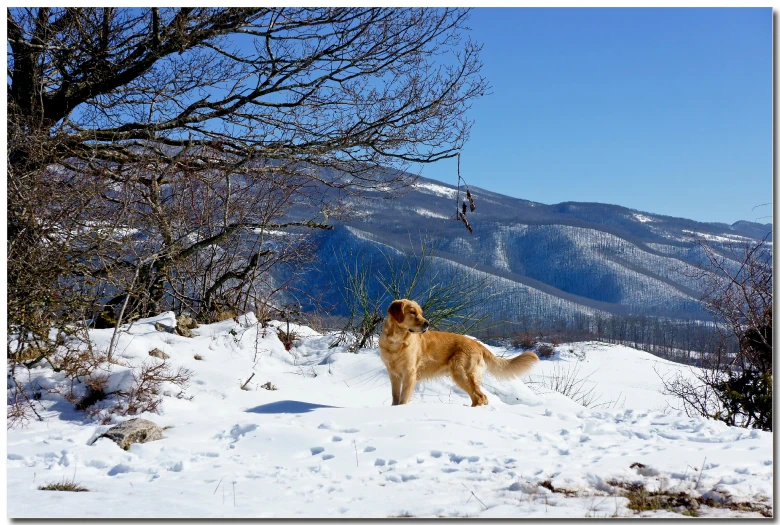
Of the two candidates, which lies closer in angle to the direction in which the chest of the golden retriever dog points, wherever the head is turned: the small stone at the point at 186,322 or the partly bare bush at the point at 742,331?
the small stone

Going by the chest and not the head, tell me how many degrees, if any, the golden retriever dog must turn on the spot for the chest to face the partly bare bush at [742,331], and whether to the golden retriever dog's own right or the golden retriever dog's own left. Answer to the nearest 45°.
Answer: approximately 180°

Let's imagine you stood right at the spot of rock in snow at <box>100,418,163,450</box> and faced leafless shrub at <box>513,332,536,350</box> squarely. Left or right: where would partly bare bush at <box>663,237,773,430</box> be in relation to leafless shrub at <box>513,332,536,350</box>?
right

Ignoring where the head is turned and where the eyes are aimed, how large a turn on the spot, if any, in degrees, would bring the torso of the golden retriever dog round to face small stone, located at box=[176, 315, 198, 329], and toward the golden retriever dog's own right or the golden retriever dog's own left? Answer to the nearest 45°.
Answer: approximately 45° to the golden retriever dog's own right

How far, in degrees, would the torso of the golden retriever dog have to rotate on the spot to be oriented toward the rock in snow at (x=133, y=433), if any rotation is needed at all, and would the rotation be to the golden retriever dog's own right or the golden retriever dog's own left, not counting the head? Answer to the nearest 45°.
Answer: approximately 45° to the golden retriever dog's own left

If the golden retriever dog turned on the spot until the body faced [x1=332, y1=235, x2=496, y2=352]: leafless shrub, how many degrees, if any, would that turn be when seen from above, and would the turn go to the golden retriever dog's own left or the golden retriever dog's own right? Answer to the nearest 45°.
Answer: approximately 90° to the golden retriever dog's own right

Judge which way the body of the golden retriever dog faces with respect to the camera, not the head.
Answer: to the viewer's left

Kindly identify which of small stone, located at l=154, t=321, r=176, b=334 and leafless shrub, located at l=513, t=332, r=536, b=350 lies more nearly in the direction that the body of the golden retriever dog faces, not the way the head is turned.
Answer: the small stone

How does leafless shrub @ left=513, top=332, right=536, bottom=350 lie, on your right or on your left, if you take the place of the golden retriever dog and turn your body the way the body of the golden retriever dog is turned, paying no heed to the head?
on your right

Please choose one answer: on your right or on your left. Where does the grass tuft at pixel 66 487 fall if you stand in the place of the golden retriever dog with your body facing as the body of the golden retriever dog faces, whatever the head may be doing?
on your left

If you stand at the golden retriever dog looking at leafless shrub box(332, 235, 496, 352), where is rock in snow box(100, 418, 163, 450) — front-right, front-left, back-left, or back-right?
back-left

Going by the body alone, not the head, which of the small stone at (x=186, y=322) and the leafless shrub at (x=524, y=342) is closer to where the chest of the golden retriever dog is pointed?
the small stone

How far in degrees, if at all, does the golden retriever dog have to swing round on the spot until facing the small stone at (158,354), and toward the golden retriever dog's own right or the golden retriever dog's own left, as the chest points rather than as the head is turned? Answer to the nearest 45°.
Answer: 0° — it already faces it
